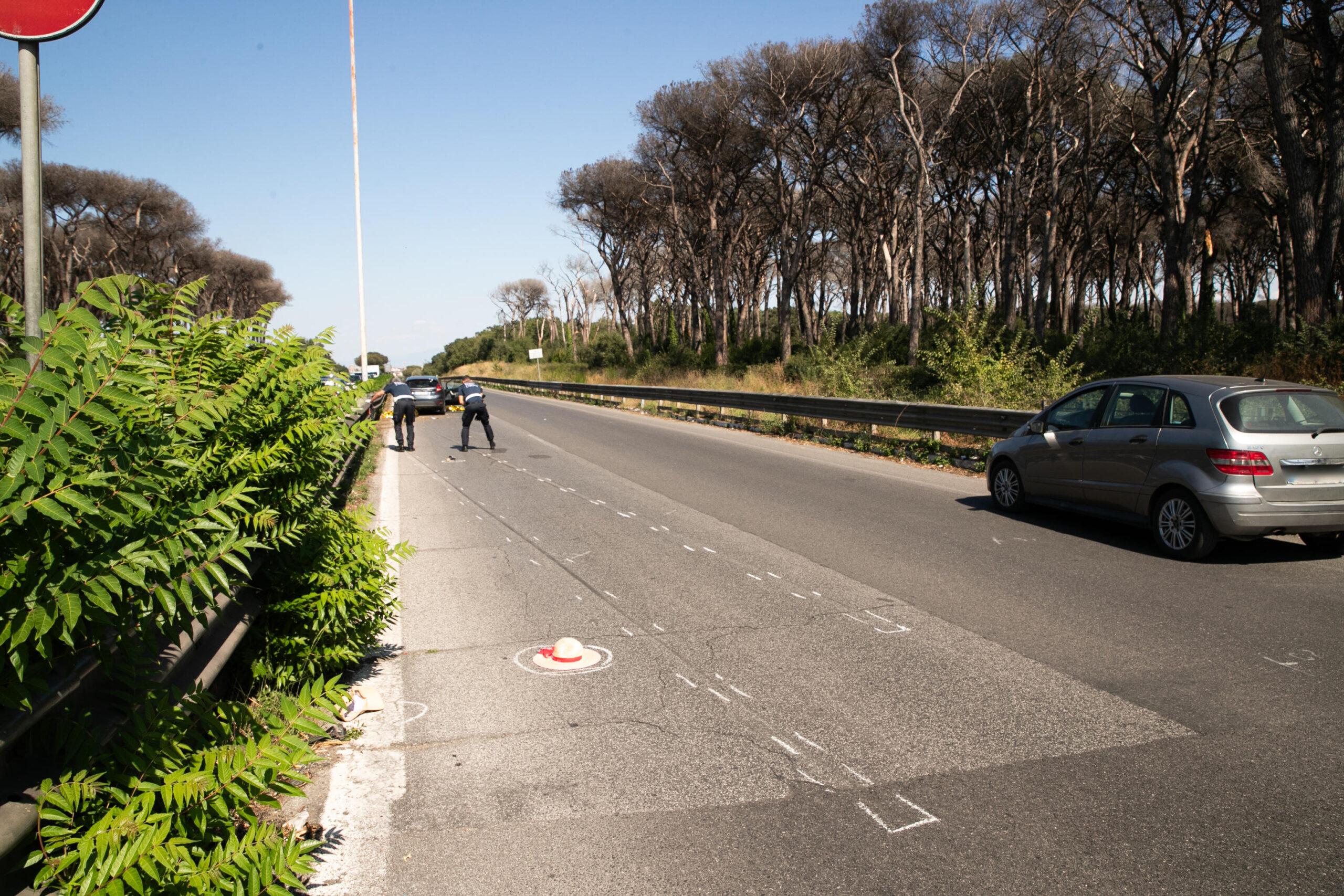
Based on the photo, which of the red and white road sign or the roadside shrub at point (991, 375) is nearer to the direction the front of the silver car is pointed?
the roadside shrub

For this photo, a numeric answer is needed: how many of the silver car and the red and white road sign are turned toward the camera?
1

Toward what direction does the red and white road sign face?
toward the camera

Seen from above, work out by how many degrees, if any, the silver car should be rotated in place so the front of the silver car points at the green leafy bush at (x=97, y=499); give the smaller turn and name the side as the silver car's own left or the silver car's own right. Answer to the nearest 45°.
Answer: approximately 135° to the silver car's own left

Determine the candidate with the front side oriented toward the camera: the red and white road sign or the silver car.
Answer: the red and white road sign

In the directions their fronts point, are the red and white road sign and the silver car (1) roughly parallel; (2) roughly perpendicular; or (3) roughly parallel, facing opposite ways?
roughly parallel, facing opposite ways

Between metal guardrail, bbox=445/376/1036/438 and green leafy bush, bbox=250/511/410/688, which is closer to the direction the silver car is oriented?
the metal guardrail

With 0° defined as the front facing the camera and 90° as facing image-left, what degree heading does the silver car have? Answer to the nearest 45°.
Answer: approximately 135°
